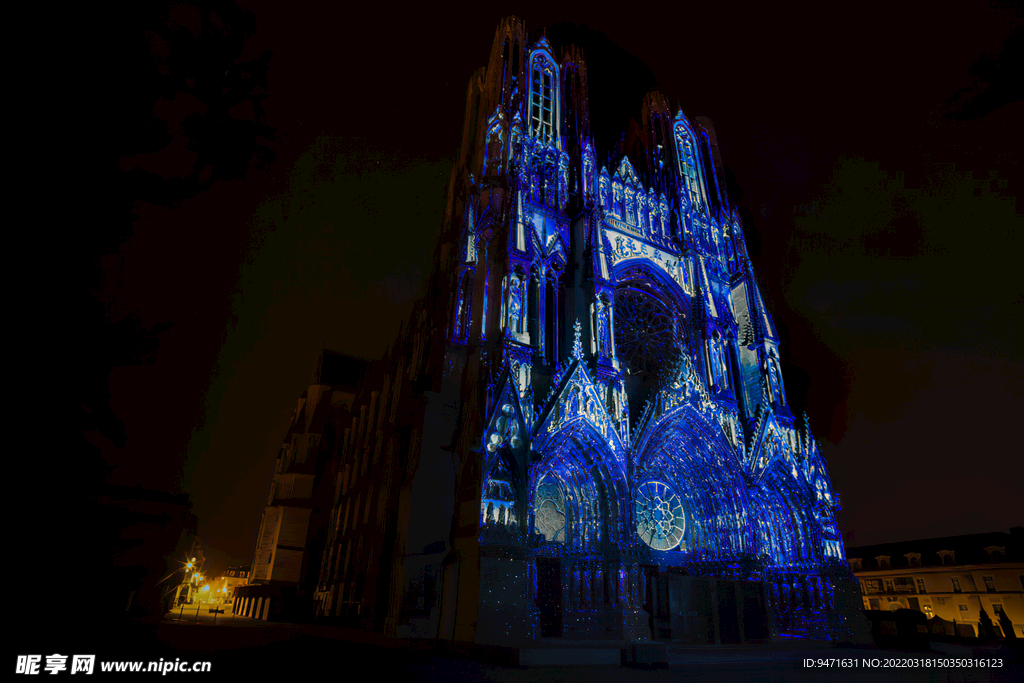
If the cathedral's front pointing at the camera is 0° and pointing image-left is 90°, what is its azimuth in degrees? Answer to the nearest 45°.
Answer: approximately 315°
